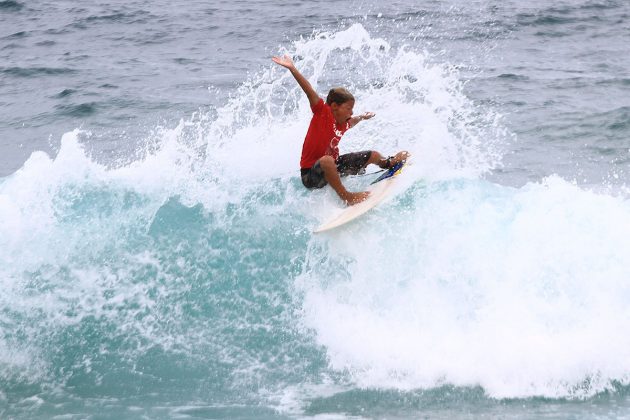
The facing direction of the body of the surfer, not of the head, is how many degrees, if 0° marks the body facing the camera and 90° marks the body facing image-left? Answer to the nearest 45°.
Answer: approximately 315°
